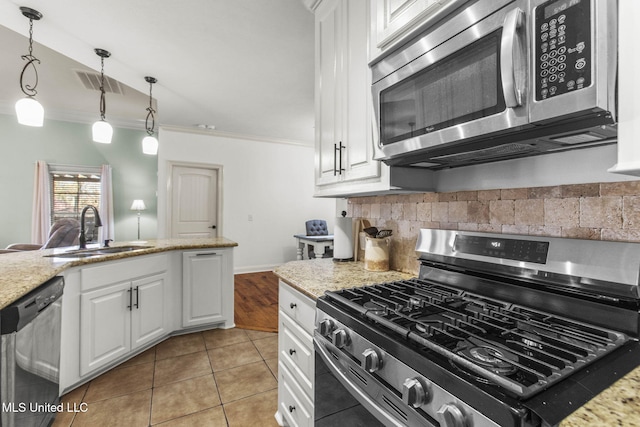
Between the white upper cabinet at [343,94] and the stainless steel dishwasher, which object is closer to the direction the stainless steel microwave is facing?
the stainless steel dishwasher

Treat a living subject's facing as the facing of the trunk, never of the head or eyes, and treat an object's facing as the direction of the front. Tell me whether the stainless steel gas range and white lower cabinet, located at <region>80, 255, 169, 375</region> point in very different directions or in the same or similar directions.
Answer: very different directions

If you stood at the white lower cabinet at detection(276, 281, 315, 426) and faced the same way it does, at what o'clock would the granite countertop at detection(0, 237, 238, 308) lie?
The granite countertop is roughly at 2 o'clock from the white lower cabinet.

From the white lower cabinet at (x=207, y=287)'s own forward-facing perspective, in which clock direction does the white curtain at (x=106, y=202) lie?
The white curtain is roughly at 5 o'clock from the white lower cabinet.

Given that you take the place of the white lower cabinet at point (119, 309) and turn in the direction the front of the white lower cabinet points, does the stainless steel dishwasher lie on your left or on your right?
on your right

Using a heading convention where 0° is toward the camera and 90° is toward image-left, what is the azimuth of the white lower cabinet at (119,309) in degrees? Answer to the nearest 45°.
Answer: approximately 315°

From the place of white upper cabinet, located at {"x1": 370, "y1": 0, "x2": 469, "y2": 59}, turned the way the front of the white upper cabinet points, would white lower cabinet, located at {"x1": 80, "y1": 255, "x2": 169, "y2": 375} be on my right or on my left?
on my right

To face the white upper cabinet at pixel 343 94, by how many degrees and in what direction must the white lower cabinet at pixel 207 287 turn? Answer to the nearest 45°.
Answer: approximately 45° to its left

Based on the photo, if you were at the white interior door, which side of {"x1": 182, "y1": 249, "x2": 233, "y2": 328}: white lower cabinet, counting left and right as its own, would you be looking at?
back
